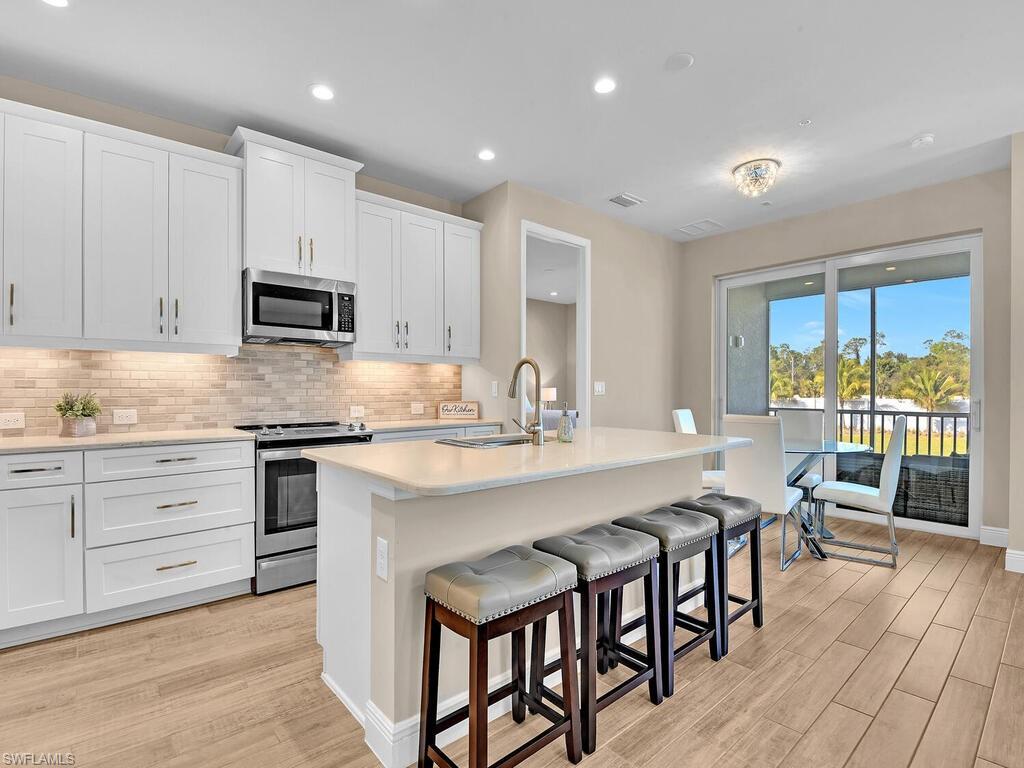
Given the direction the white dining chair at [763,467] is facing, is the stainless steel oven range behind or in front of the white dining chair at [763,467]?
behind

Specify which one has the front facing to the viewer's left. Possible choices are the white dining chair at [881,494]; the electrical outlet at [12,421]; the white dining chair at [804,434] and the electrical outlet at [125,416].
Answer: the white dining chair at [881,494]

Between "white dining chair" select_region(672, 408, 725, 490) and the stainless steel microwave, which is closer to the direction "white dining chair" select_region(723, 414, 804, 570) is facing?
the white dining chair

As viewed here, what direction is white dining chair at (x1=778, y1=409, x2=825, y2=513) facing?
toward the camera

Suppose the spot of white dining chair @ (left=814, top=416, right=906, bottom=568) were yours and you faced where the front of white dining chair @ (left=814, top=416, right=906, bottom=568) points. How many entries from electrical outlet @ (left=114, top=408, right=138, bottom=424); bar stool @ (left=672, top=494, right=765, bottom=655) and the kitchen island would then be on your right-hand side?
0

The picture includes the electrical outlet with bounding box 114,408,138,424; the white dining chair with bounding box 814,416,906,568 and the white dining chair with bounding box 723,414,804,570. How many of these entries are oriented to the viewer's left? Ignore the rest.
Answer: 1

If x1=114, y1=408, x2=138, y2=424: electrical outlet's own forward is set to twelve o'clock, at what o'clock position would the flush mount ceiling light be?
The flush mount ceiling light is roughly at 10 o'clock from the electrical outlet.

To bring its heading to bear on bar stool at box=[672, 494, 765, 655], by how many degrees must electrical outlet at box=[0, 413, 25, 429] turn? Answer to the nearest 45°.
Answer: approximately 45° to its left

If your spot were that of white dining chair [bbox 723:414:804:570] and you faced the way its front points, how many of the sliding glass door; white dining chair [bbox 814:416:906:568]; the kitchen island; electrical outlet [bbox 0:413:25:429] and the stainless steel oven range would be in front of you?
2

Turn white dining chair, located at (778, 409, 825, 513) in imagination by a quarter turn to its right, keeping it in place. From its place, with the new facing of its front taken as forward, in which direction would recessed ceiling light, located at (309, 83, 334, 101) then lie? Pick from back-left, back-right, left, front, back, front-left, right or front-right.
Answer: front-left

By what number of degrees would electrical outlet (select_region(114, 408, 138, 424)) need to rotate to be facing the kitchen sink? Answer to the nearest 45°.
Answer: approximately 45° to its left

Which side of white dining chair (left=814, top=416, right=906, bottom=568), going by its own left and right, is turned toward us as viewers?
left

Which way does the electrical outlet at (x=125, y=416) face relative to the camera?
toward the camera

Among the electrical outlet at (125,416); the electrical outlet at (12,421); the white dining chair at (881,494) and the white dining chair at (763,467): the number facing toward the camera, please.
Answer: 2

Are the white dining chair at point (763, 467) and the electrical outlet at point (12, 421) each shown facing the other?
no

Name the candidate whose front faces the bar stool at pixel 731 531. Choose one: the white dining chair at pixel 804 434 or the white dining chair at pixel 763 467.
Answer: the white dining chair at pixel 804 434

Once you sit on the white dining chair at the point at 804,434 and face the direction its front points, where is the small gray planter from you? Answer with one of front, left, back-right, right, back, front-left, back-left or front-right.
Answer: front-right

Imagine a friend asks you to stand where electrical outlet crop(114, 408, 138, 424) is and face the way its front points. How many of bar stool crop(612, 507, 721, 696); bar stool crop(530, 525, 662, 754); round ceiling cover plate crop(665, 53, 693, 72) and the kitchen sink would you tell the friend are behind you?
0

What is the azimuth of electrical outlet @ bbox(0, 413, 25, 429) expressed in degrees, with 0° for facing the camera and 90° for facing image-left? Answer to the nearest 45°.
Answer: approximately 0°
